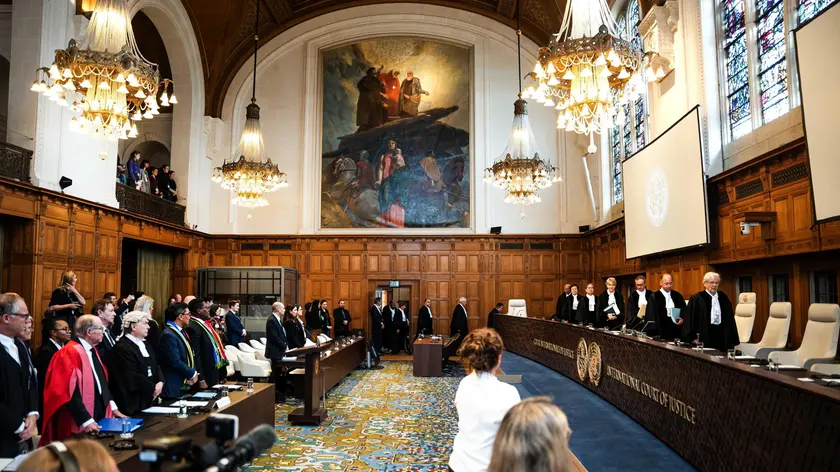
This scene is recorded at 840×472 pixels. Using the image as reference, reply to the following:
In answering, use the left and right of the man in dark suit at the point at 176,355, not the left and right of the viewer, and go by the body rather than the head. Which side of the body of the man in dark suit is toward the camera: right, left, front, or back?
right

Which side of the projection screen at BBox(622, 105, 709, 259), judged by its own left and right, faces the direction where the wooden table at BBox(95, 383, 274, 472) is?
front

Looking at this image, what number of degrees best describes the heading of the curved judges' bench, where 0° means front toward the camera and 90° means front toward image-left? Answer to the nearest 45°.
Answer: approximately 45°

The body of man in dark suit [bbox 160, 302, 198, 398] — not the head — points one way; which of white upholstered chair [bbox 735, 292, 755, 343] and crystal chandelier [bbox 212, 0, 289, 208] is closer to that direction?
the white upholstered chair

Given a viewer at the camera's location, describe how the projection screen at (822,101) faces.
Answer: facing the viewer and to the left of the viewer

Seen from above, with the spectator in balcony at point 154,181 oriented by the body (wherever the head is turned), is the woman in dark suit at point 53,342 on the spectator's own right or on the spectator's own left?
on the spectator's own right

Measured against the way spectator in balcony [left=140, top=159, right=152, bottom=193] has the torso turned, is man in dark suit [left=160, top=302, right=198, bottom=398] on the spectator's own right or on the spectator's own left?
on the spectator's own right

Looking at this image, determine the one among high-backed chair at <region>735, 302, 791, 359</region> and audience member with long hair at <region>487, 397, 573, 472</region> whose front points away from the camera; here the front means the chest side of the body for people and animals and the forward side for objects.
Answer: the audience member with long hair

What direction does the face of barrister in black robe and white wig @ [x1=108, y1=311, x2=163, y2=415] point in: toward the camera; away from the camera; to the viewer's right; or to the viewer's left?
to the viewer's right

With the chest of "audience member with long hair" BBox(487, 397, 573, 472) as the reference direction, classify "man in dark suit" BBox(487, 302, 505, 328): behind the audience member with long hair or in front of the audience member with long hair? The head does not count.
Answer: in front

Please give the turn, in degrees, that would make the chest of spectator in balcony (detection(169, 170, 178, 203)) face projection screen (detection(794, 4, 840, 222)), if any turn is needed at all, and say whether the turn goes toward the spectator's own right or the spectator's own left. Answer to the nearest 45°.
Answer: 0° — they already face it

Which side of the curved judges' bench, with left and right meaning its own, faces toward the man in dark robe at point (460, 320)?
right

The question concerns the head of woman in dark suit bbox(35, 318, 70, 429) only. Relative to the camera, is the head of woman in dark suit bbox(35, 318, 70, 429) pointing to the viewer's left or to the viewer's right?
to the viewer's right

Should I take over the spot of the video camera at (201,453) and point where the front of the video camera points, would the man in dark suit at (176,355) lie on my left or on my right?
on my left

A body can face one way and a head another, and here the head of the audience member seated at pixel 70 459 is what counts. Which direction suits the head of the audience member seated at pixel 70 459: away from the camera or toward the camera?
away from the camera
